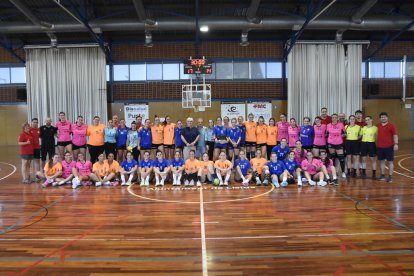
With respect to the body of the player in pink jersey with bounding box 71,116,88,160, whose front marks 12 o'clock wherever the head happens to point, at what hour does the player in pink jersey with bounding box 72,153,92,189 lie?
the player in pink jersey with bounding box 72,153,92,189 is roughly at 12 o'clock from the player in pink jersey with bounding box 71,116,88,160.

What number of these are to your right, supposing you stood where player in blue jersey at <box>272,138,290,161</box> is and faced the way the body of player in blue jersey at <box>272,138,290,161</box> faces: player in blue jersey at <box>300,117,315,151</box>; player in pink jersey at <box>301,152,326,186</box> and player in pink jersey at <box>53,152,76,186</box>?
1

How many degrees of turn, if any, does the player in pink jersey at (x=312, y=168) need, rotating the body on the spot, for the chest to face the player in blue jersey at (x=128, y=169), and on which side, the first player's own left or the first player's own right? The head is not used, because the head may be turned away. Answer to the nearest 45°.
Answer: approximately 90° to the first player's own right

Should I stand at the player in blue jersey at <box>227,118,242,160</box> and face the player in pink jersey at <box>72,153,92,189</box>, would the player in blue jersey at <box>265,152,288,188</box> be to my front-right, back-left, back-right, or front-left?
back-left

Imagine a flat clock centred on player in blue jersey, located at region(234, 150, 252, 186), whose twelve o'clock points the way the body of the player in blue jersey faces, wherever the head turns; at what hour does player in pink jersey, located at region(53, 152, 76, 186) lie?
The player in pink jersey is roughly at 3 o'clock from the player in blue jersey.

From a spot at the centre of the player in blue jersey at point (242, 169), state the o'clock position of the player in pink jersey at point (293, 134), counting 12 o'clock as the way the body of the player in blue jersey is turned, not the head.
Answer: The player in pink jersey is roughly at 8 o'clock from the player in blue jersey.

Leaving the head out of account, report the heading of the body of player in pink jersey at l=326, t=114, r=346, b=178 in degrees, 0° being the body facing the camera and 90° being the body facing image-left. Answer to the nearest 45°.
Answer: approximately 0°

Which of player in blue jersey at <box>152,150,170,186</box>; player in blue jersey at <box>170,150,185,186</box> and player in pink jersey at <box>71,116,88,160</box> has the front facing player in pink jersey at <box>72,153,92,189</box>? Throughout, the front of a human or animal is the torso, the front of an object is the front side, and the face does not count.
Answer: player in pink jersey at <box>71,116,88,160</box>

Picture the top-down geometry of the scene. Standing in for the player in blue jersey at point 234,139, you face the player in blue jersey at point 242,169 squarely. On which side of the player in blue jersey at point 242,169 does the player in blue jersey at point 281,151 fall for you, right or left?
left

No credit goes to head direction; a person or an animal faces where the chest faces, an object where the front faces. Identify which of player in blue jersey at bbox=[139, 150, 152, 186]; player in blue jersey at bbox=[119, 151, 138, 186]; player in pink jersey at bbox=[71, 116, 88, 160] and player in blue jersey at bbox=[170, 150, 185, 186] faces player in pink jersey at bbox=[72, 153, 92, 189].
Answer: player in pink jersey at bbox=[71, 116, 88, 160]

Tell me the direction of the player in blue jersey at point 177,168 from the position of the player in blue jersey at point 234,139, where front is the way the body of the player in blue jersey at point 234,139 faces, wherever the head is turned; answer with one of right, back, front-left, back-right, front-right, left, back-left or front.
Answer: front-right

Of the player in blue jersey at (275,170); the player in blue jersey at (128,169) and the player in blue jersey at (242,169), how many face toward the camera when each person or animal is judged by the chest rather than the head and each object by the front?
3
